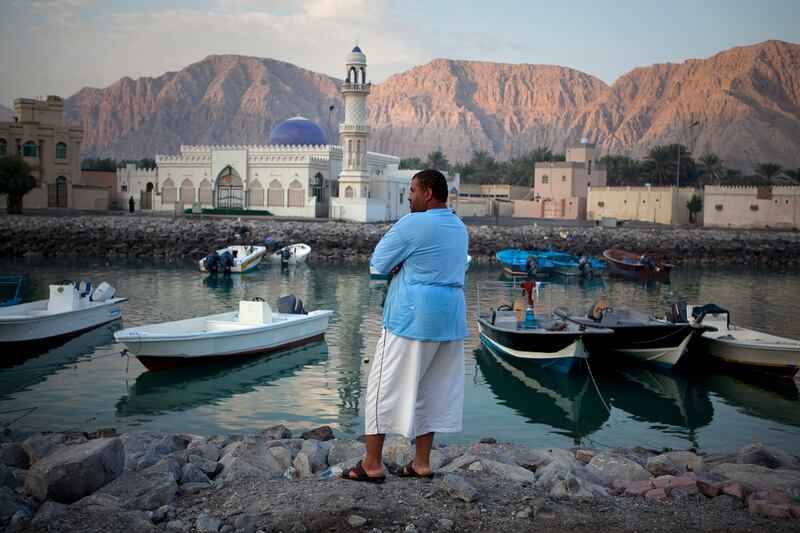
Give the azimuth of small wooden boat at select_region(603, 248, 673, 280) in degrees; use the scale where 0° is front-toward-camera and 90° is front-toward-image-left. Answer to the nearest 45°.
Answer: approximately 135°

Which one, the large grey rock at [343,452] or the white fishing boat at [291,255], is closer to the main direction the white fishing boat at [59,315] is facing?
the large grey rock

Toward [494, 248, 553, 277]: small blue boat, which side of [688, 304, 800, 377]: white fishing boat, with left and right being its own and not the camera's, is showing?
back

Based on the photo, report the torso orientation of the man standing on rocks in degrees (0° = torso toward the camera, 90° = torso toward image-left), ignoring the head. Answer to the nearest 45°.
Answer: approximately 135°

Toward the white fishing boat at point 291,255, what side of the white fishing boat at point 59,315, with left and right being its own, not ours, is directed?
back

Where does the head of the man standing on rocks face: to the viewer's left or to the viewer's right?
to the viewer's left
